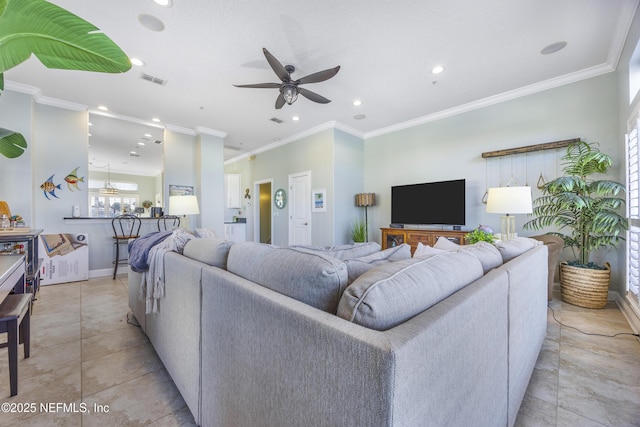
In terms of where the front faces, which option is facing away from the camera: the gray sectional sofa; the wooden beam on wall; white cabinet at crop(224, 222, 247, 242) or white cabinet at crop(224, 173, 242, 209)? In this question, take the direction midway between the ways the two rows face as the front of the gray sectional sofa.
the gray sectional sofa

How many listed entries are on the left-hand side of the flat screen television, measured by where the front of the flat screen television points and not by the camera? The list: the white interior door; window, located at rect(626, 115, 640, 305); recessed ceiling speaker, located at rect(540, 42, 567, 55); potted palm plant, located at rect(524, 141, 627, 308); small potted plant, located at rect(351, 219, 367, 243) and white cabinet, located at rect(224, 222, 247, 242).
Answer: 3

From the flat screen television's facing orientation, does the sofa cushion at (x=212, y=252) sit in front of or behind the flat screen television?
in front

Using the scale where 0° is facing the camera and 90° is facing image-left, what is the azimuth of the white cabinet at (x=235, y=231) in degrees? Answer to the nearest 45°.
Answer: approximately 0°

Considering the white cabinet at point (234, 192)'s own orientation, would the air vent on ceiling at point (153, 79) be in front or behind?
in front

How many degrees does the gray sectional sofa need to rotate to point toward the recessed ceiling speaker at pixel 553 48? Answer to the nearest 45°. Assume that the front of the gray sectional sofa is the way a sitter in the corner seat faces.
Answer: approximately 45° to its right

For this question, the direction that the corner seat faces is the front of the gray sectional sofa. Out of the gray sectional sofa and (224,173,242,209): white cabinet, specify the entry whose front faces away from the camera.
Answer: the gray sectional sofa

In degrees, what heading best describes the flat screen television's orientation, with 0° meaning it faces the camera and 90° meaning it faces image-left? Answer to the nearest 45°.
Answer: approximately 45°

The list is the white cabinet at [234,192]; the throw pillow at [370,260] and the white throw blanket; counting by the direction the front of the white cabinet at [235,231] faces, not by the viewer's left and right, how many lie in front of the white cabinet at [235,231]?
2

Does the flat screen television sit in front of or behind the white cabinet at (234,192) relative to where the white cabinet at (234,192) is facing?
in front

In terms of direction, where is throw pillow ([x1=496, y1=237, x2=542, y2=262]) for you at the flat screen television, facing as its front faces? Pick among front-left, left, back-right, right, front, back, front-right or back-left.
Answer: front-left

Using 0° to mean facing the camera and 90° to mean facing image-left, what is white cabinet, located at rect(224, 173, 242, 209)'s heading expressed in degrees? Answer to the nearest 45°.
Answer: approximately 0°
